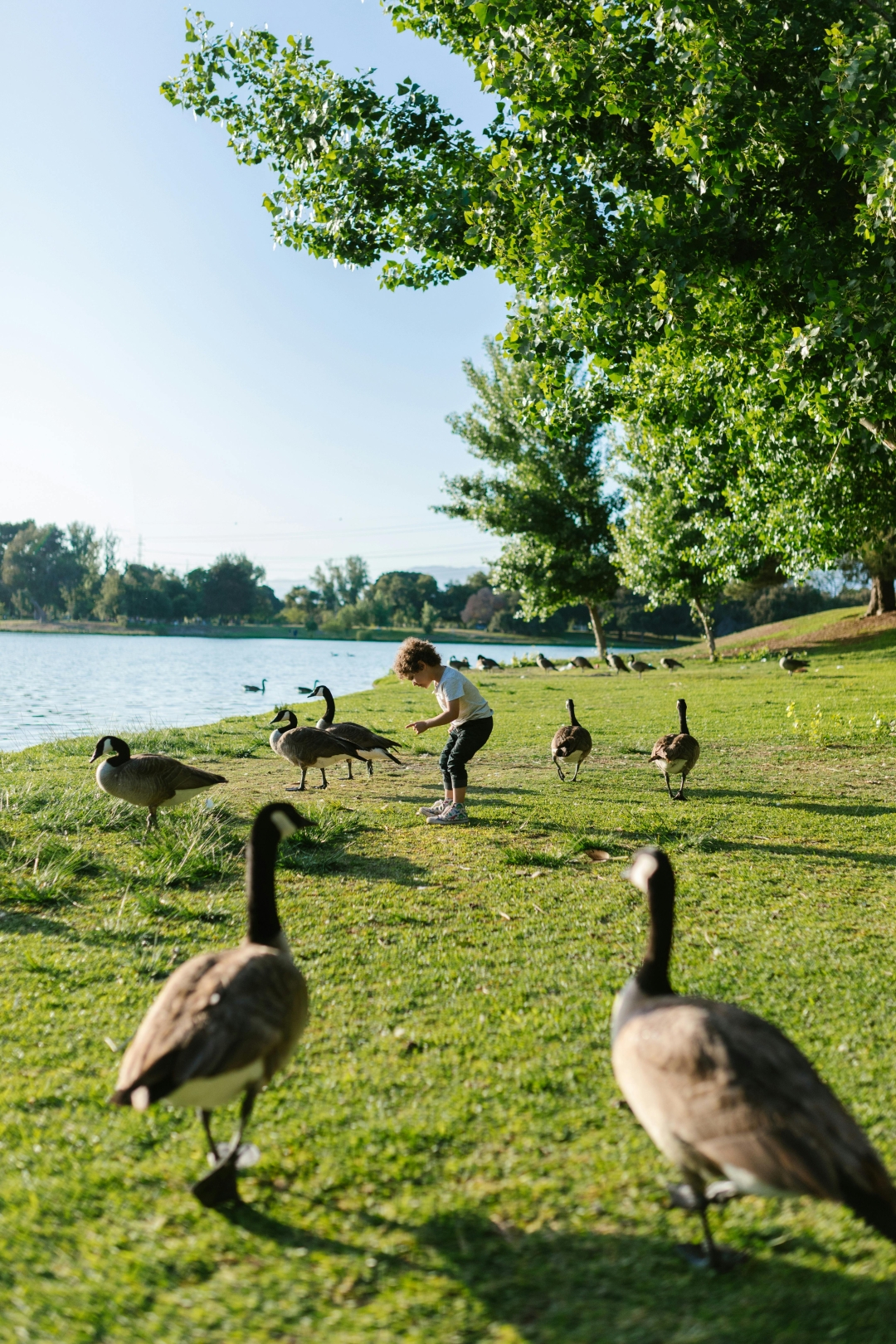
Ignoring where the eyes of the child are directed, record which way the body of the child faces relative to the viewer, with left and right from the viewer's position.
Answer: facing to the left of the viewer

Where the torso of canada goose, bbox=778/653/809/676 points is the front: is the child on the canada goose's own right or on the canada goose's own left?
on the canada goose's own left

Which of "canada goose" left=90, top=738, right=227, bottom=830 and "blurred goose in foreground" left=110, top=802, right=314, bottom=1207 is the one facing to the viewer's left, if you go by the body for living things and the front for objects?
the canada goose

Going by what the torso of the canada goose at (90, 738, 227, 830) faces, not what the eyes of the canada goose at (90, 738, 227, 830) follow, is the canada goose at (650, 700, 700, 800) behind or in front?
behind

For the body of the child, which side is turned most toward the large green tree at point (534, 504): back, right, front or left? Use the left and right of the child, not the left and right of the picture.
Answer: right

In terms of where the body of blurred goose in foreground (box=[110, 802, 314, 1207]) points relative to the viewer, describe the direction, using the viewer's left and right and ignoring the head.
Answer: facing away from the viewer and to the right of the viewer

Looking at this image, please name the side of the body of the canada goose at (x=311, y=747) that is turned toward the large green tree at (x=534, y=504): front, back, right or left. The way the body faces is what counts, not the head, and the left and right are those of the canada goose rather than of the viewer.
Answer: right

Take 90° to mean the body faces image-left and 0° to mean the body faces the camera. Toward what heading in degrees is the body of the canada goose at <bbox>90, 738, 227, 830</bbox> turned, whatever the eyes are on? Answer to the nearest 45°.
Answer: approximately 90°

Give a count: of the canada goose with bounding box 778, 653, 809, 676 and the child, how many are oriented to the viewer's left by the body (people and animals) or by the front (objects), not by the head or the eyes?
2

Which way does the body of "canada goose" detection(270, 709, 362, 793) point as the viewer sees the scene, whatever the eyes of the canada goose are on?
to the viewer's left

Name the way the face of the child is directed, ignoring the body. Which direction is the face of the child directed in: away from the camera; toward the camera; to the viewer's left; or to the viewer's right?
to the viewer's left

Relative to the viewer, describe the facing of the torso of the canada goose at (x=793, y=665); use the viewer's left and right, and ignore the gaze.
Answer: facing to the left of the viewer
